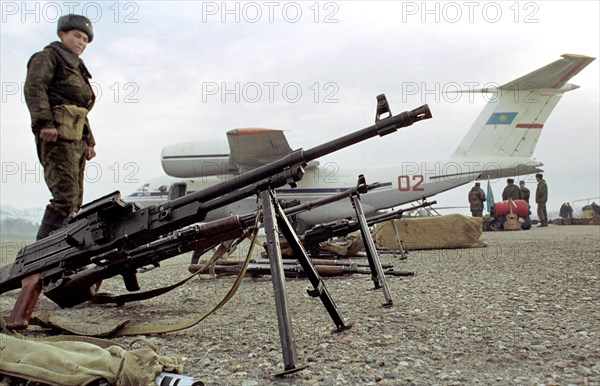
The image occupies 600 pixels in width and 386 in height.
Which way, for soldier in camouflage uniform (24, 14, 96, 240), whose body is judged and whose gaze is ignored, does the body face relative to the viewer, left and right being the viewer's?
facing the viewer and to the right of the viewer

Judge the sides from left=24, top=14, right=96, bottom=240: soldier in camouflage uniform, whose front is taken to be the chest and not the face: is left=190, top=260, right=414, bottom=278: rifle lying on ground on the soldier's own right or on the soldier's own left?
on the soldier's own left

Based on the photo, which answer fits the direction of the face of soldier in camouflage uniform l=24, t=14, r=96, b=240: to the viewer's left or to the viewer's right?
to the viewer's right
